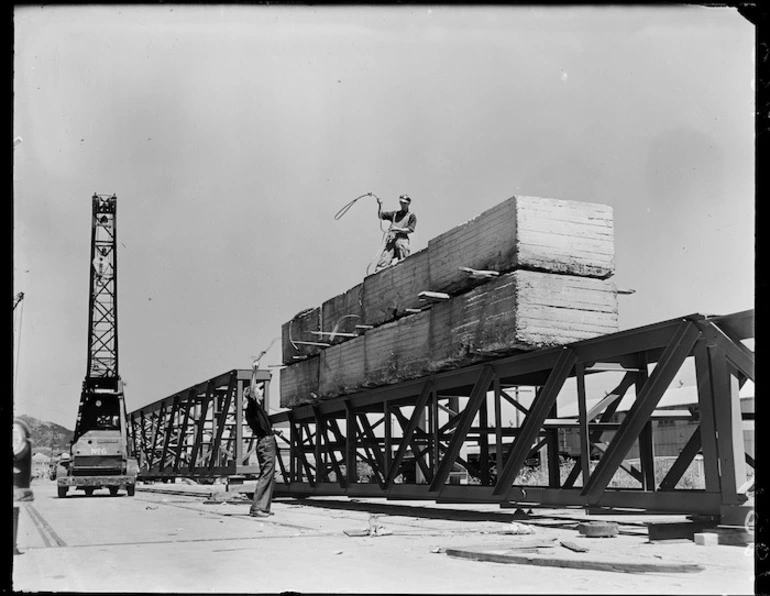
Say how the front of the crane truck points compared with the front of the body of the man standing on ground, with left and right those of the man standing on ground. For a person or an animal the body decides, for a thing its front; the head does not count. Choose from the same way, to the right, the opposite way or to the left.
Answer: to the left

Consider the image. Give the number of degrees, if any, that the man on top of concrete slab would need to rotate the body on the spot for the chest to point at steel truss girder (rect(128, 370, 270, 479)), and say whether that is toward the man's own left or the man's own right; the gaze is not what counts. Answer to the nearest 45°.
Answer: approximately 90° to the man's own right

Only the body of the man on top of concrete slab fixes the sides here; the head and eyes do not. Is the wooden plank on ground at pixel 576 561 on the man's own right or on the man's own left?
on the man's own left

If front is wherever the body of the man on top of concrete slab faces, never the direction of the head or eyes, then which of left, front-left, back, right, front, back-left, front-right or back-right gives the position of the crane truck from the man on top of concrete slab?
right

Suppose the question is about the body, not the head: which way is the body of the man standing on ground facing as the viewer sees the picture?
to the viewer's right

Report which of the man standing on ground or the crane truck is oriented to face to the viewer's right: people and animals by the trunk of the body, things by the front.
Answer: the man standing on ground
